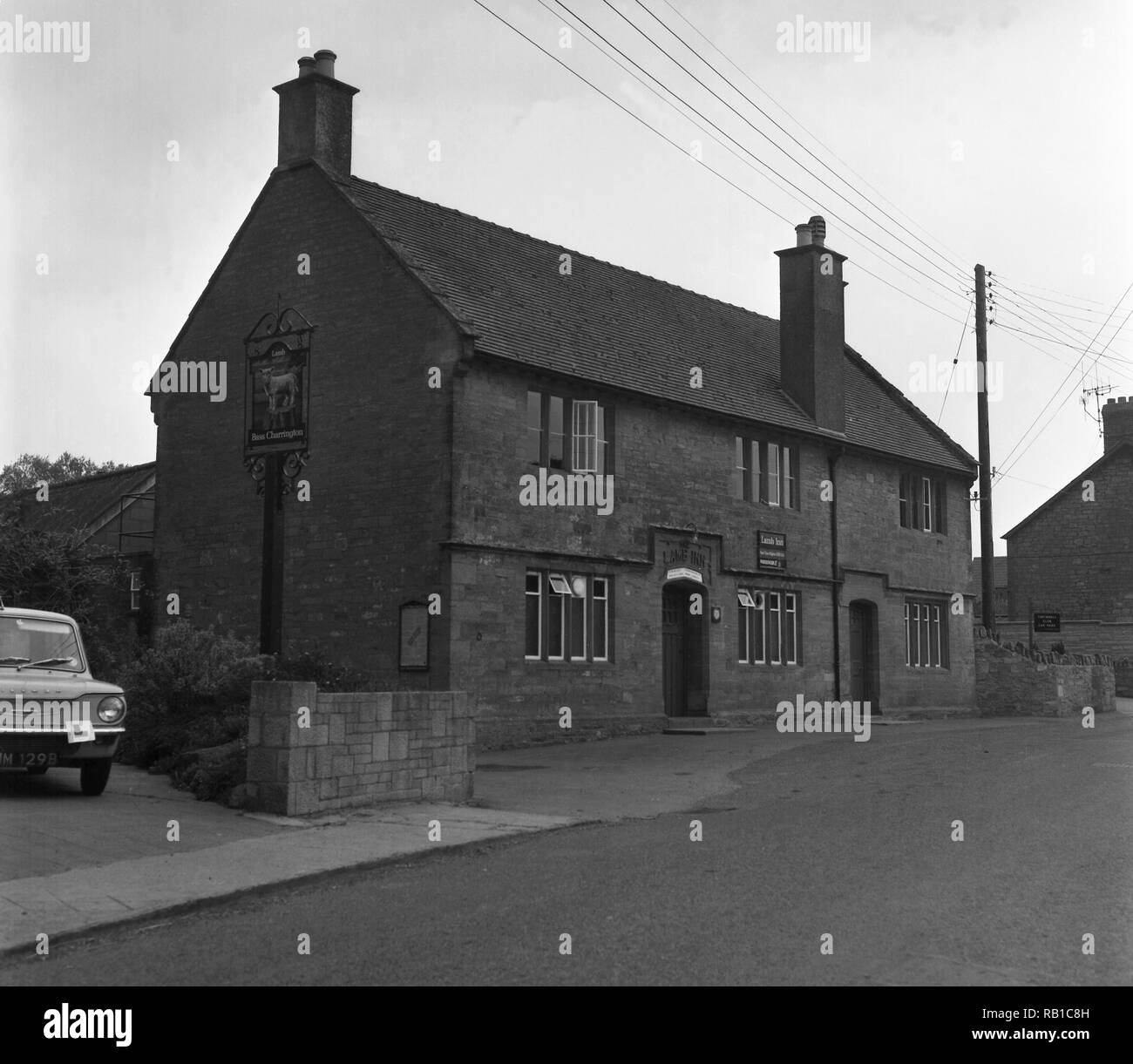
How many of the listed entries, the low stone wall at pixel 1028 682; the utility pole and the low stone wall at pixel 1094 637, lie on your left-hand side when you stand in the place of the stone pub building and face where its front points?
3

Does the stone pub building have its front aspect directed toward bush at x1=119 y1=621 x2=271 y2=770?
no

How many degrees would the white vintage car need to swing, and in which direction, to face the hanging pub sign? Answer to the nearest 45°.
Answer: approximately 180°

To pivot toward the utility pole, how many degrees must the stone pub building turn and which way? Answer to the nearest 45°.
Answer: approximately 90° to its left

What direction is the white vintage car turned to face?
toward the camera

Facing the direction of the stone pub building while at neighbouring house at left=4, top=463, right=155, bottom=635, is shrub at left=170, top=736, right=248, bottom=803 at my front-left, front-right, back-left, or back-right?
front-right

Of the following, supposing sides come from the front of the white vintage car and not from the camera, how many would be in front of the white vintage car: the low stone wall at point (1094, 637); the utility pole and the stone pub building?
0

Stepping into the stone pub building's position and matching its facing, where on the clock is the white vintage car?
The white vintage car is roughly at 2 o'clock from the stone pub building.

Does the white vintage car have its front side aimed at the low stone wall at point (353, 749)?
no

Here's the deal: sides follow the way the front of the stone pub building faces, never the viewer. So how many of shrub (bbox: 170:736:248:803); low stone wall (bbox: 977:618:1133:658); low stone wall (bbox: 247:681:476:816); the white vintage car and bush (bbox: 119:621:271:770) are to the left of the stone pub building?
1

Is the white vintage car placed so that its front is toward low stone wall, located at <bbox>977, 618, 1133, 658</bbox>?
no

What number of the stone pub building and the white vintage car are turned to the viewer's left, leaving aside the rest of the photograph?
0

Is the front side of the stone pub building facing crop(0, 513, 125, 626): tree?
no
